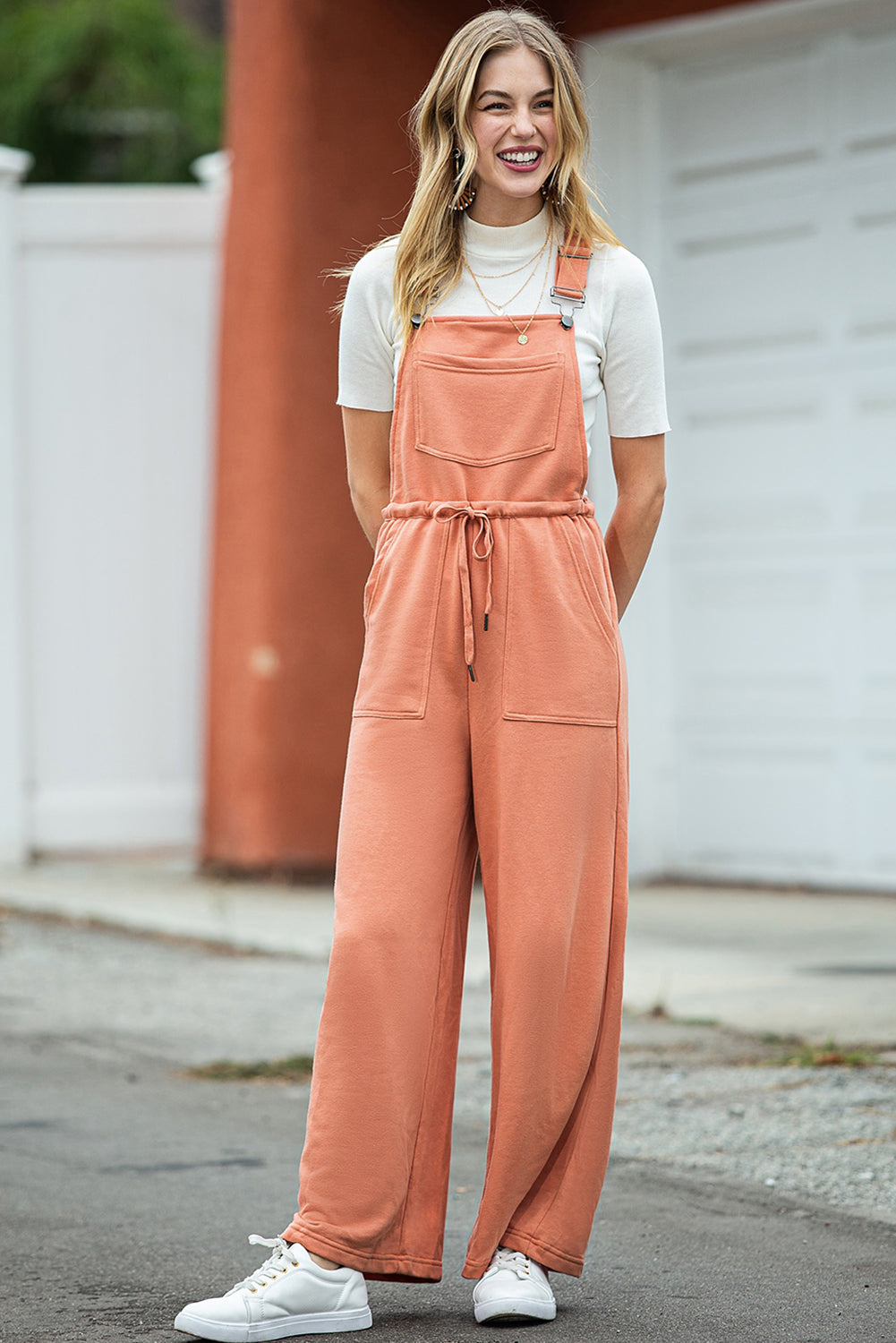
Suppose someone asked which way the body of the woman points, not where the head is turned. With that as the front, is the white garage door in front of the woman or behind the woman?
behind

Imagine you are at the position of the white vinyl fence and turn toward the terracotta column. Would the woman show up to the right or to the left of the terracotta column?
right

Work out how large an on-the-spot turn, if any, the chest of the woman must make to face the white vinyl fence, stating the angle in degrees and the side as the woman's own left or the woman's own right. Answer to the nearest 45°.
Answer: approximately 180°

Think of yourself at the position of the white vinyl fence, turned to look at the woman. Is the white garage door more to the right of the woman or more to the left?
left

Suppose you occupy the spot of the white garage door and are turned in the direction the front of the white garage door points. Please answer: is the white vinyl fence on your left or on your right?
on your right

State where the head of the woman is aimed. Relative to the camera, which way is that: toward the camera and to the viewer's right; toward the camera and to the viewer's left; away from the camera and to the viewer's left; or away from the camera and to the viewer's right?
toward the camera and to the viewer's right

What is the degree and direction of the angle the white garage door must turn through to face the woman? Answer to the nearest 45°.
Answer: approximately 45° to its left

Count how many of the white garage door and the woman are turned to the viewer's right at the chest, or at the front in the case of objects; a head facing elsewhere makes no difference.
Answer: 0

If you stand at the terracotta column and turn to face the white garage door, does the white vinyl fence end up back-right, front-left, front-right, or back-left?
back-left
